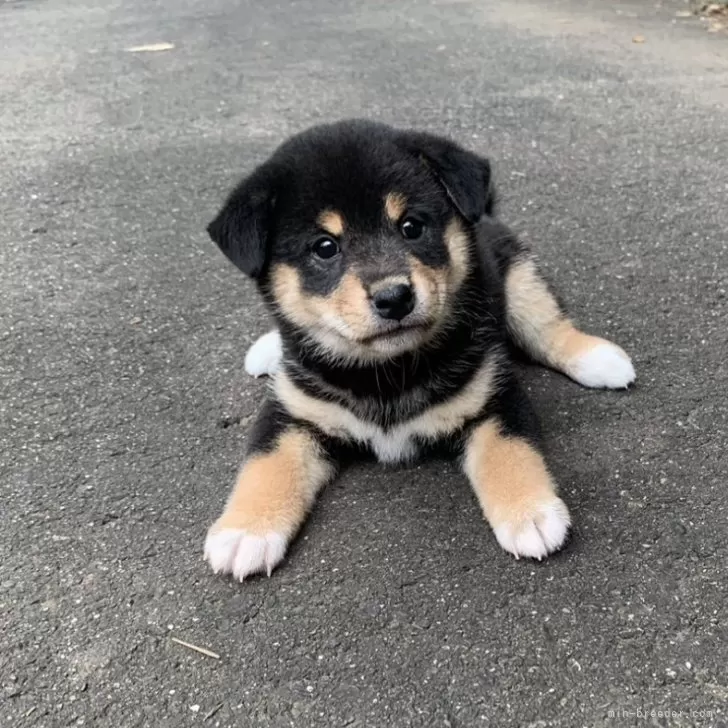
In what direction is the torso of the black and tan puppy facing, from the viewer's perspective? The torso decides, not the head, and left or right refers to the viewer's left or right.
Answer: facing the viewer
